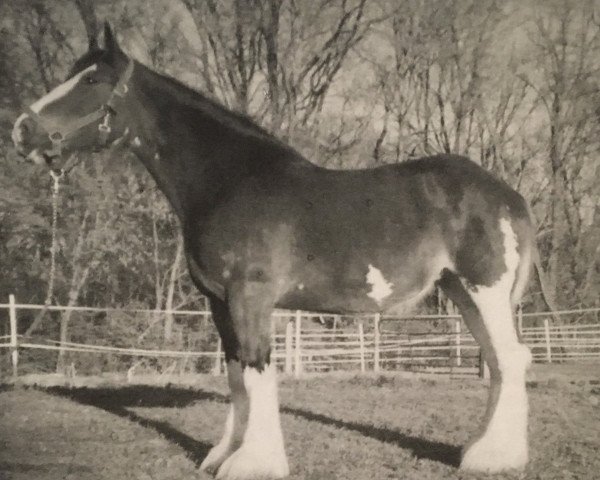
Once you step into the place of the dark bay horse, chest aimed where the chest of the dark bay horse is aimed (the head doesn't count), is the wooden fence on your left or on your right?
on your right

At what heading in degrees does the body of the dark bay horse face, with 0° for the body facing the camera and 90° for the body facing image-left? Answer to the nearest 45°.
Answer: approximately 90°
